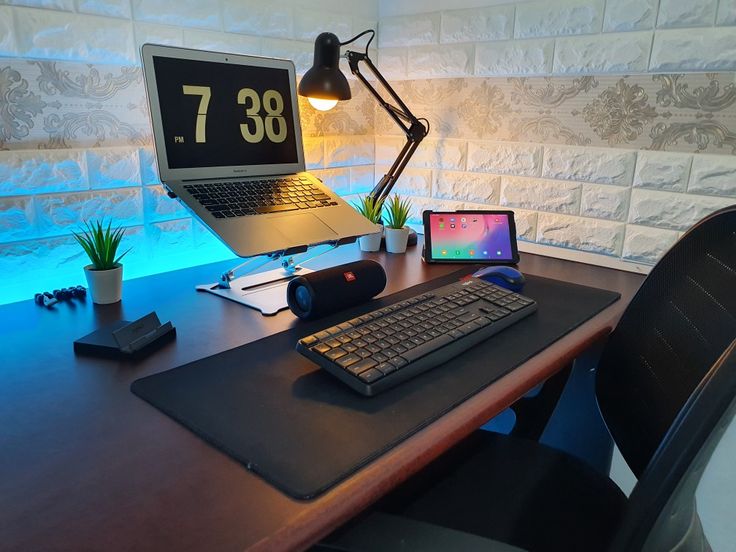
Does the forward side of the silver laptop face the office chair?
yes

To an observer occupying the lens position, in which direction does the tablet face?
facing the viewer

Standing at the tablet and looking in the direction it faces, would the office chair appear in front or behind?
in front

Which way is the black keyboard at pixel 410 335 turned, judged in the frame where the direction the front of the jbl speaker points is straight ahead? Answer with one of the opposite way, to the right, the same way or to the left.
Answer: the same way

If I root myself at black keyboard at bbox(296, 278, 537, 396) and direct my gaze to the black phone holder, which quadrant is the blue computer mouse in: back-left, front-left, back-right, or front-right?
back-right

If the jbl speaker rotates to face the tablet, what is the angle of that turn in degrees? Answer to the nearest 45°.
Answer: approximately 90° to its left

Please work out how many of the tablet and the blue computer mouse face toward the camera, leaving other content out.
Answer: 1

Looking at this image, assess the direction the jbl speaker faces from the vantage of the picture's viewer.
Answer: facing the viewer and to the right of the viewer

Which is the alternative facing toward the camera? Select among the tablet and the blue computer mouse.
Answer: the tablet

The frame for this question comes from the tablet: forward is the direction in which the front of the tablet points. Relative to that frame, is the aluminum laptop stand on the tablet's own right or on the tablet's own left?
on the tablet's own right

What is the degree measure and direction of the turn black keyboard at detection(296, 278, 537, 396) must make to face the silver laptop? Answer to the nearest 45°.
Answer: approximately 180°

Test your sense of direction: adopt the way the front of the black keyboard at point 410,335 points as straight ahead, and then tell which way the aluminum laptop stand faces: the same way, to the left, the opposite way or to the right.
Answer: the same way

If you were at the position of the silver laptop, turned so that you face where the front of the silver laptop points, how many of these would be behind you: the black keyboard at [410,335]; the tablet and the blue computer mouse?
0

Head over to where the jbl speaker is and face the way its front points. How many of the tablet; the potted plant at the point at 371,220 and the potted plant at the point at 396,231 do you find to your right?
0
